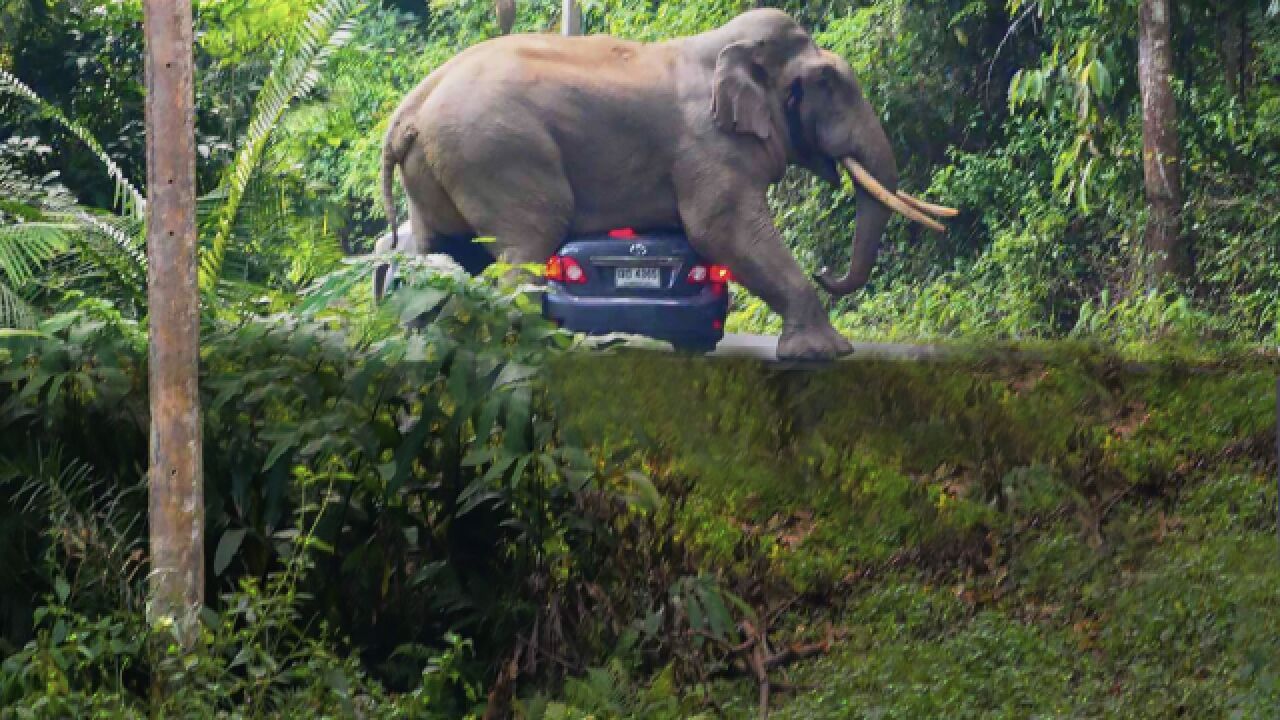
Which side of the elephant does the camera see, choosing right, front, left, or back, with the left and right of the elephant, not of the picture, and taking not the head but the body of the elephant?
right

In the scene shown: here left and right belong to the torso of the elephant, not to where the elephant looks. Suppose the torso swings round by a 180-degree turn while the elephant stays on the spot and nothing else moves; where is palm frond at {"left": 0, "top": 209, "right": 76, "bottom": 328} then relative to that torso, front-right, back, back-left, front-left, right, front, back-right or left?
front-left

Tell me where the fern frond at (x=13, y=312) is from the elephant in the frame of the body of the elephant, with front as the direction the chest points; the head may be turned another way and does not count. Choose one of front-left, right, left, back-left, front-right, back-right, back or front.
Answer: back-right

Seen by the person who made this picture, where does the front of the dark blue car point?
facing away from the viewer

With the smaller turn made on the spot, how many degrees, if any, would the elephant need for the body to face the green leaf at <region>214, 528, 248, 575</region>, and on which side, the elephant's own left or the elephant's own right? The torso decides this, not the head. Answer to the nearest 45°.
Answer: approximately 90° to the elephant's own right

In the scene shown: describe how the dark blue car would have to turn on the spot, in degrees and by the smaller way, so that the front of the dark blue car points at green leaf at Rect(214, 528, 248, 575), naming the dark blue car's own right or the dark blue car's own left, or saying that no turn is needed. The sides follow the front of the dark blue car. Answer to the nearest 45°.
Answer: approximately 135° to the dark blue car's own left

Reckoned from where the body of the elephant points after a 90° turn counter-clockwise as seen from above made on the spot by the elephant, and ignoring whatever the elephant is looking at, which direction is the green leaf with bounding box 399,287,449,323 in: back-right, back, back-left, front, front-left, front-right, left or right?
back

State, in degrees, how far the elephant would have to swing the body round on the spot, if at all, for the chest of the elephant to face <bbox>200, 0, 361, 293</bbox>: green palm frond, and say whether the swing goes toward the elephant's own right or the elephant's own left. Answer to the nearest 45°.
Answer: approximately 135° to the elephant's own right

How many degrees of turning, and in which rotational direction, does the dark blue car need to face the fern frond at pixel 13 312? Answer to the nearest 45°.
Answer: approximately 135° to its left
